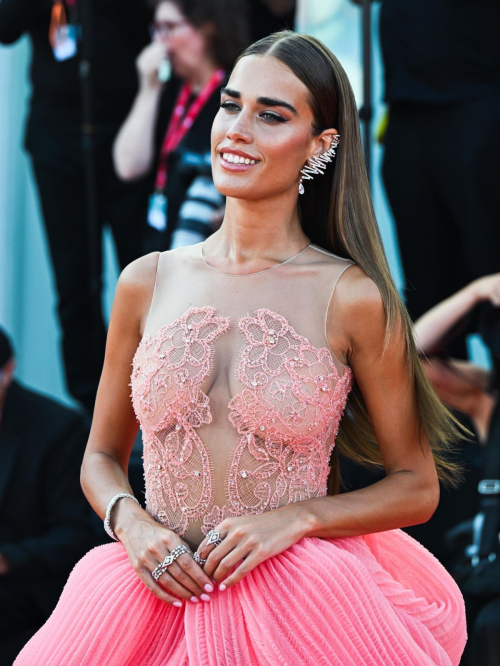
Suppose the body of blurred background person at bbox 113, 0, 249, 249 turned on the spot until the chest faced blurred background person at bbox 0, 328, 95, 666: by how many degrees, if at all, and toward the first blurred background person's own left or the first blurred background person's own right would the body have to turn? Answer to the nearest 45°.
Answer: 0° — they already face them

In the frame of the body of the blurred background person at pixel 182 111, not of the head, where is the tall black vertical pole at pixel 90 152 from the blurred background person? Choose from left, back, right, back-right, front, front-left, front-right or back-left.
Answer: right

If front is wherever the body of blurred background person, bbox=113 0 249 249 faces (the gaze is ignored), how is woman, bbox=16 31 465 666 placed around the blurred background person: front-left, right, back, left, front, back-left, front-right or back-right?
front-left

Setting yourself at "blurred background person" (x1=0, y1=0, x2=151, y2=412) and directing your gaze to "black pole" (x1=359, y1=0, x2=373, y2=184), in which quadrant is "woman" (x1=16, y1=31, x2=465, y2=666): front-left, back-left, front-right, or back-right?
front-right

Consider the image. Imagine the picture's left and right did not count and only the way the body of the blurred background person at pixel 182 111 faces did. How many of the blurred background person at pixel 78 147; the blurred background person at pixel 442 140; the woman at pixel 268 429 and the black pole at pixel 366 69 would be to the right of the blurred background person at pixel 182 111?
1

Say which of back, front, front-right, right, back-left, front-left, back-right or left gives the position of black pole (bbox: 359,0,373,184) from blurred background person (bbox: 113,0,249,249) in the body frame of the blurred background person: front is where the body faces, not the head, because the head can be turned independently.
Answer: left

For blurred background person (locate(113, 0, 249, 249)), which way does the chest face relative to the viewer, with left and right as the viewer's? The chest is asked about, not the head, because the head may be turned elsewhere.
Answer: facing the viewer and to the left of the viewer

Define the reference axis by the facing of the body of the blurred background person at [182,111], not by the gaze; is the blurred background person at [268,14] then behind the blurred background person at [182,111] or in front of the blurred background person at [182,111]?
behind

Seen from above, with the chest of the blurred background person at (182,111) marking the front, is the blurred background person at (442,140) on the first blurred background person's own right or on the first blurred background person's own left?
on the first blurred background person's own left

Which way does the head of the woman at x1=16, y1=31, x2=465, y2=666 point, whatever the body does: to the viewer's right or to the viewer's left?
to the viewer's left

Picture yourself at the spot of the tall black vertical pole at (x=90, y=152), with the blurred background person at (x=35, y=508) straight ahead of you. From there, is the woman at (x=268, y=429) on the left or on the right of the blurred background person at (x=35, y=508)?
left
